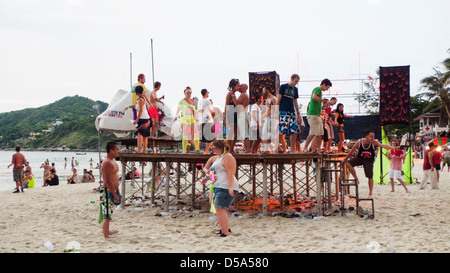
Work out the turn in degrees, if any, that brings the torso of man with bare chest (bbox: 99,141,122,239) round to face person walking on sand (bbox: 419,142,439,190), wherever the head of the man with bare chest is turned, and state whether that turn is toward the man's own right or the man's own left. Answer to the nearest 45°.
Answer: approximately 45° to the man's own left

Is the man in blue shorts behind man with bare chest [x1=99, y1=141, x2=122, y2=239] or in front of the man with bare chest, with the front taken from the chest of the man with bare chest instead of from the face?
in front

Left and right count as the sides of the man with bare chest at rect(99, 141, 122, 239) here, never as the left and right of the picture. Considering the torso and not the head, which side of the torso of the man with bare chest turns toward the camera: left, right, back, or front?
right

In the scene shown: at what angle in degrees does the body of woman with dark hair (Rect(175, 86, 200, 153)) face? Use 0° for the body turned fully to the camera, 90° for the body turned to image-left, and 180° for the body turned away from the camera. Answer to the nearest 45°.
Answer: approximately 0°

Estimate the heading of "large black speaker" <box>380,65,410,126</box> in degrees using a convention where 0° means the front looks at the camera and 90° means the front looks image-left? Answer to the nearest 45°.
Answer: approximately 0°
